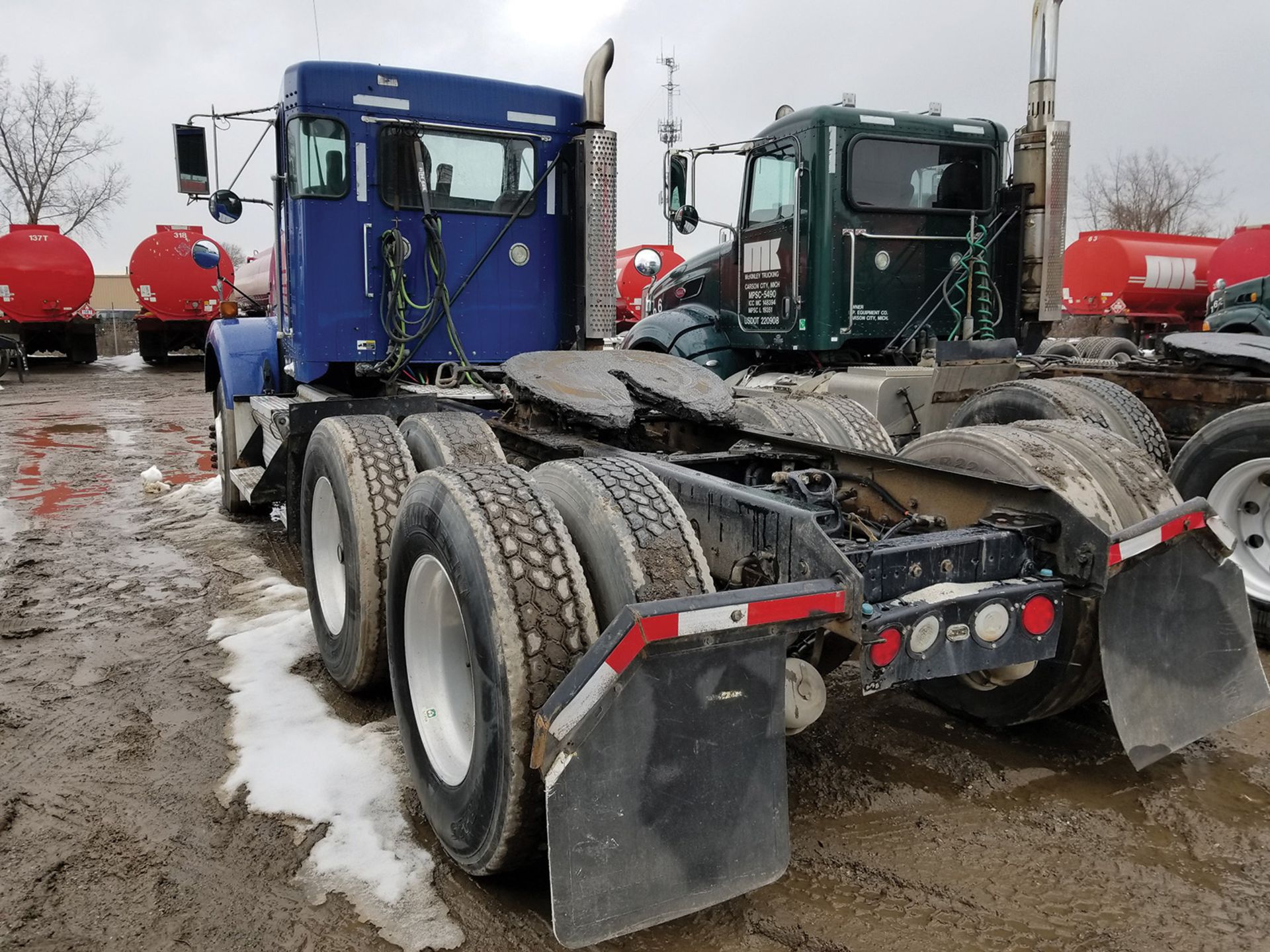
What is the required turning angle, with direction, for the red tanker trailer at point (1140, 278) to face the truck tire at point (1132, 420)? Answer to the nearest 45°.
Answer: approximately 45° to its left

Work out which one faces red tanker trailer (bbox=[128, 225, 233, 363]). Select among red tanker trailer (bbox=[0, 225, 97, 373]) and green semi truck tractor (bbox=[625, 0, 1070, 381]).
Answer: the green semi truck tractor

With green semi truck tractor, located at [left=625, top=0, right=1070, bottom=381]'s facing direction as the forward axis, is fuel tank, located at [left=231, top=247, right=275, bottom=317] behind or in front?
in front

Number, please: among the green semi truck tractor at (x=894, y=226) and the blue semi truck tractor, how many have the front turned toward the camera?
0

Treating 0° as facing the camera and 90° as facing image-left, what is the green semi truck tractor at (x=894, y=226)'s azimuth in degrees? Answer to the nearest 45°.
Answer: approximately 135°
